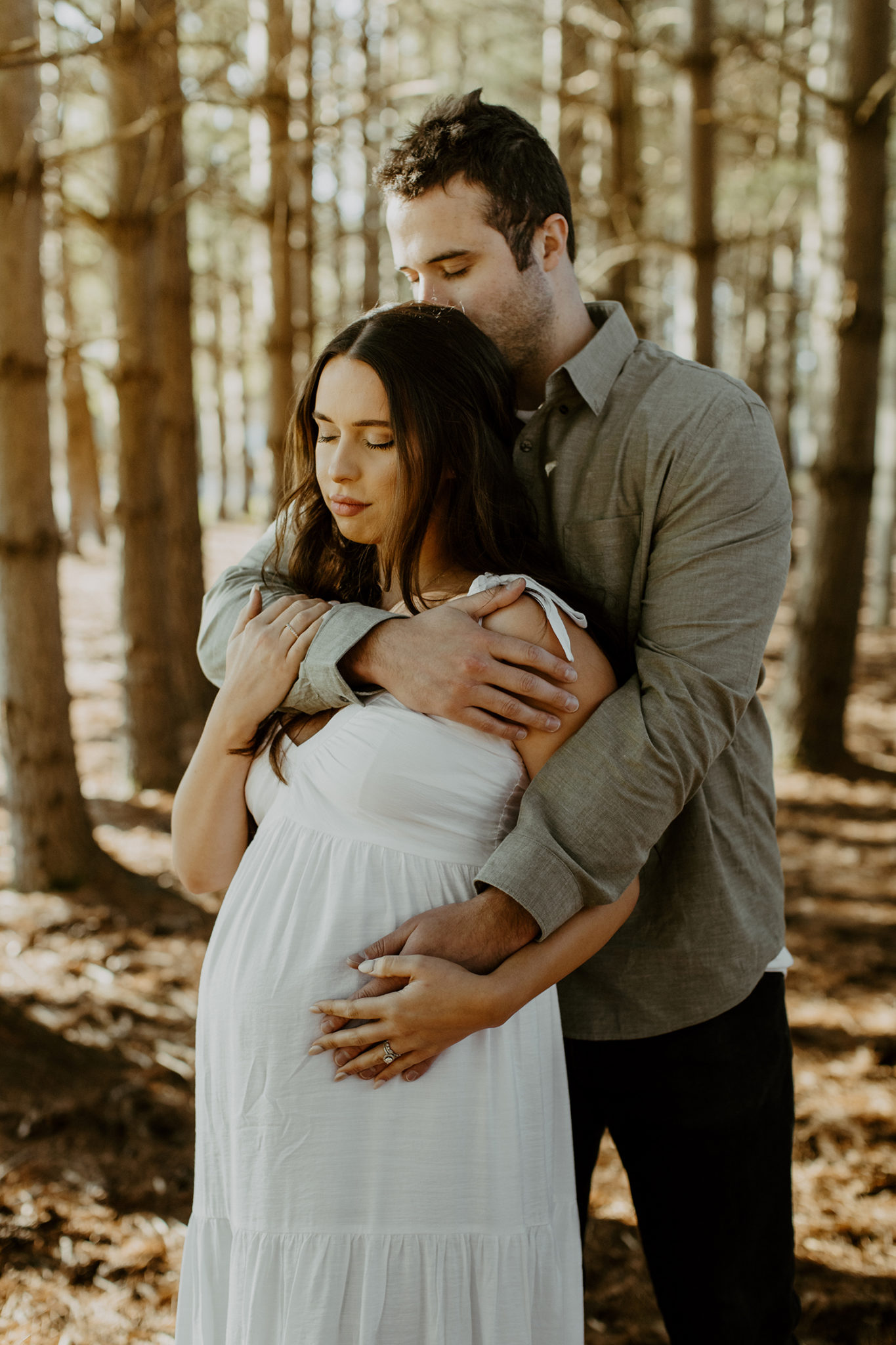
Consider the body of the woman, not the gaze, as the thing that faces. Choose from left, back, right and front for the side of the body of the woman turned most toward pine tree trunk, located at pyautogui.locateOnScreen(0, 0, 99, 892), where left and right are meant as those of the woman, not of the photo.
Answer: right

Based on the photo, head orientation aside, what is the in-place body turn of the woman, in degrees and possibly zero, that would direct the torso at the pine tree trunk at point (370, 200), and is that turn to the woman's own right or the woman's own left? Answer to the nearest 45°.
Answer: approximately 135° to the woman's own right

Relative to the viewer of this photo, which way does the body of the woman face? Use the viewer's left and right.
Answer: facing the viewer and to the left of the viewer

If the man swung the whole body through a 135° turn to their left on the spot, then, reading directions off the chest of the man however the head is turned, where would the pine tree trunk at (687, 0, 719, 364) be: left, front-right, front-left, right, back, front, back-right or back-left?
left

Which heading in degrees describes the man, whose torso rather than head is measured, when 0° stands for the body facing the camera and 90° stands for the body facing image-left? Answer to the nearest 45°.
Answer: approximately 45°

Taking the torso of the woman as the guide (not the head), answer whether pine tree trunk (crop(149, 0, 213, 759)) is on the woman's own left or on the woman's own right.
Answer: on the woman's own right

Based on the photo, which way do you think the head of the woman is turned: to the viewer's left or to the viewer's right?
to the viewer's left

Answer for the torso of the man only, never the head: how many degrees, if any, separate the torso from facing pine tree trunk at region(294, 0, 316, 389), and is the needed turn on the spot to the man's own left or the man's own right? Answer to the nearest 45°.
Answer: approximately 135° to the man's own right
